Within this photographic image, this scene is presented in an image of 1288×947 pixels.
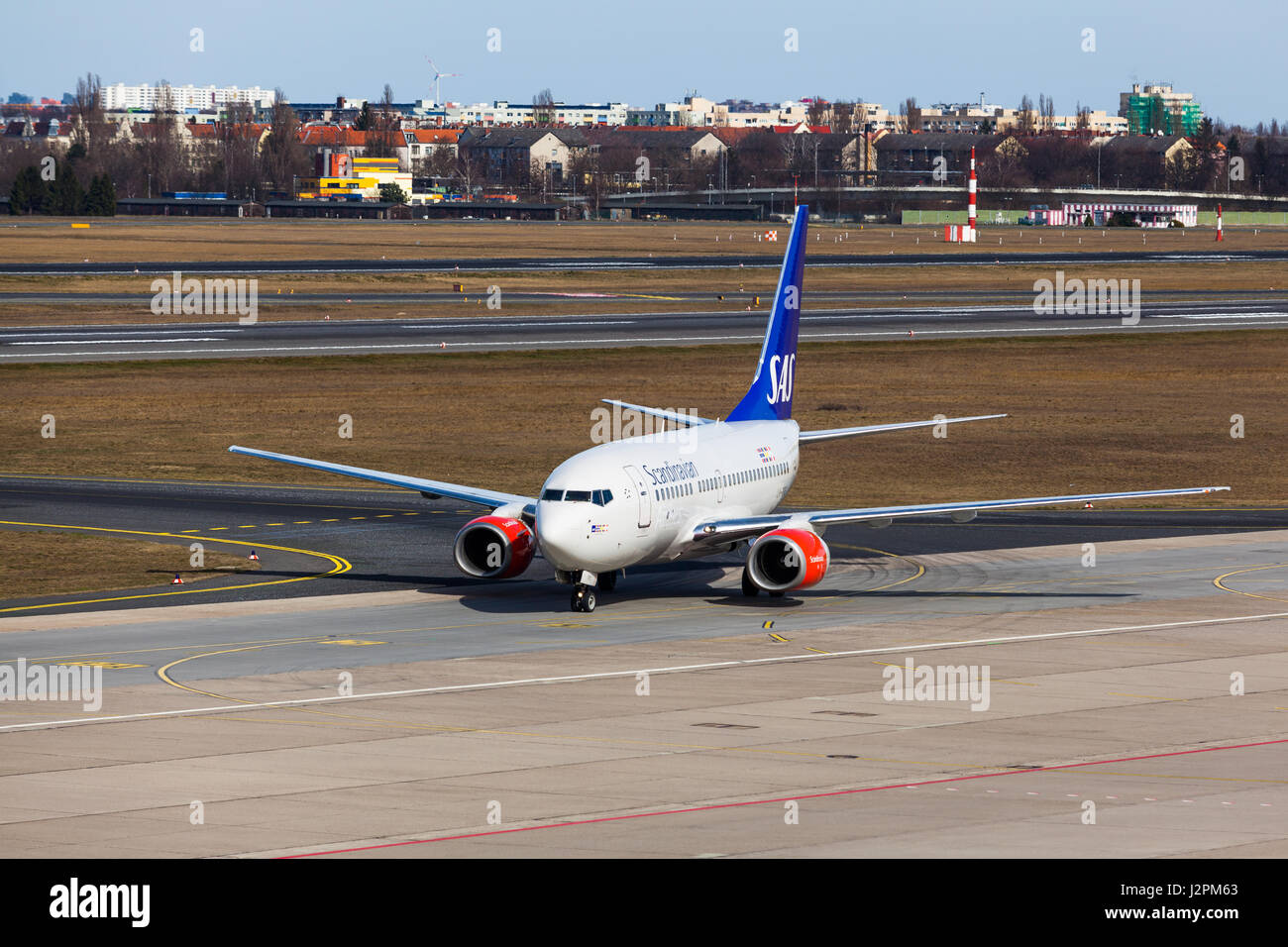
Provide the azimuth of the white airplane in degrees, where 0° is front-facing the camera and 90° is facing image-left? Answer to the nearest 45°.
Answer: approximately 0°
